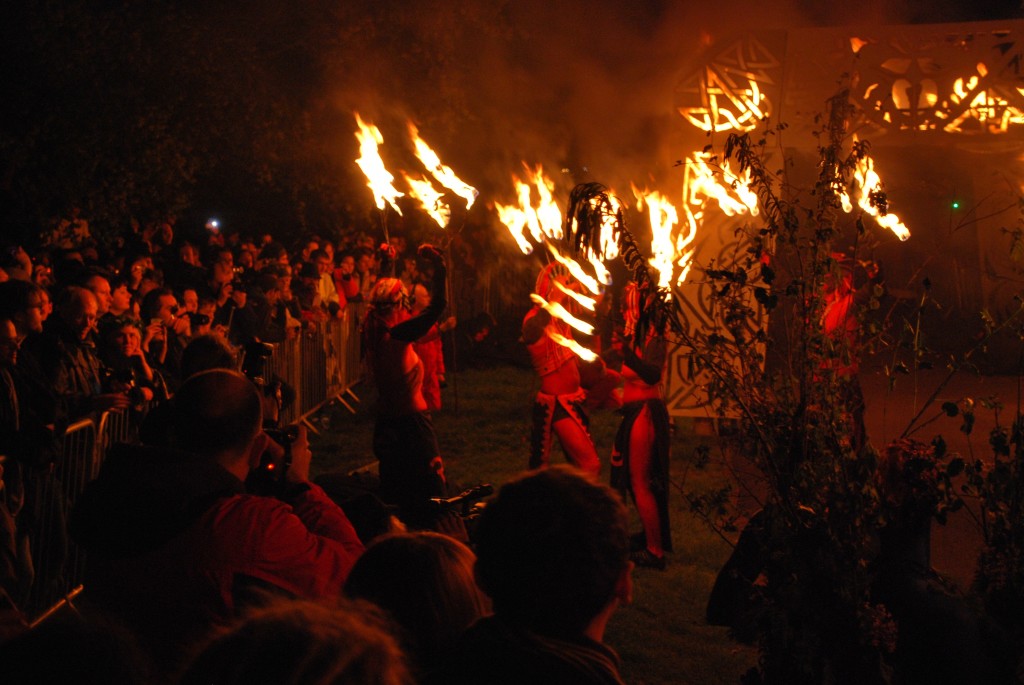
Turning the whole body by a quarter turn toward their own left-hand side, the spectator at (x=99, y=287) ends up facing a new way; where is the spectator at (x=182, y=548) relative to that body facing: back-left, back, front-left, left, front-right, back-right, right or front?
back

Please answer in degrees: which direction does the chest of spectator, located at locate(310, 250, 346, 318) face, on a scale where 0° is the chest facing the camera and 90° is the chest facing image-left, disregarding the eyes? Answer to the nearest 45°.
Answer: approximately 315°

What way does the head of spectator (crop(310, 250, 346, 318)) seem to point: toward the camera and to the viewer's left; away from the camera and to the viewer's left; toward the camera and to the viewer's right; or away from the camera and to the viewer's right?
toward the camera and to the viewer's right

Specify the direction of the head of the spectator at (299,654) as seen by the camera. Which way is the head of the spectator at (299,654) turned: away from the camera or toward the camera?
away from the camera

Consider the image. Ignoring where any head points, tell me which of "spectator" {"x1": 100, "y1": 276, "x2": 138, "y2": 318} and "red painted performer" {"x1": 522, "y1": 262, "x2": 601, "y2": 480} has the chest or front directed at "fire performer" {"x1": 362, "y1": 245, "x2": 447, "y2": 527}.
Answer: the spectator

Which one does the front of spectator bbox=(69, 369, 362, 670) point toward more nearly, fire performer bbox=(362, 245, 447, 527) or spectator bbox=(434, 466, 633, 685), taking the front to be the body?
the fire performer

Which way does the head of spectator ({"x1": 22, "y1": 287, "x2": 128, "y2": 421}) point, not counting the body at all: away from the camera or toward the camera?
toward the camera

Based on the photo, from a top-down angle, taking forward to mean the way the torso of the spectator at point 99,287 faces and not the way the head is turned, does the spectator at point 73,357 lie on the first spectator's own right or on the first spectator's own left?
on the first spectator's own right

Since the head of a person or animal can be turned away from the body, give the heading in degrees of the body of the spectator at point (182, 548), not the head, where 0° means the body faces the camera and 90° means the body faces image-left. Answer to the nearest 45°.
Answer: approximately 225°

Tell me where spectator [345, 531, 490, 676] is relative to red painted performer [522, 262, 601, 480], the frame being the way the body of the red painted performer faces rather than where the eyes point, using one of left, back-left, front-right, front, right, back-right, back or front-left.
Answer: front-right

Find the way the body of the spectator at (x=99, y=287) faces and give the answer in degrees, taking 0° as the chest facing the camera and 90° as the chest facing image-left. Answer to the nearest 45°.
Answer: approximately 270°

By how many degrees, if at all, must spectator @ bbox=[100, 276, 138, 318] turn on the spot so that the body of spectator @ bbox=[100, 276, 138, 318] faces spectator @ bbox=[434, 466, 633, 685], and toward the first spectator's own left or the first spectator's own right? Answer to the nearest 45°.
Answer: approximately 45° to the first spectator's own right

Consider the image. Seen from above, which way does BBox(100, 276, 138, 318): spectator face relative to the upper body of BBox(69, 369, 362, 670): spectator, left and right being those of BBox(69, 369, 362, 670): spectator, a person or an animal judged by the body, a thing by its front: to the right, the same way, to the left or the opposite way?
to the right
